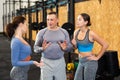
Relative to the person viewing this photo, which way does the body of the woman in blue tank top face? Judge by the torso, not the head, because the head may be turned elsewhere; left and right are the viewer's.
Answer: facing the viewer and to the left of the viewer
